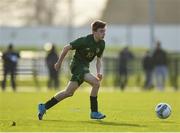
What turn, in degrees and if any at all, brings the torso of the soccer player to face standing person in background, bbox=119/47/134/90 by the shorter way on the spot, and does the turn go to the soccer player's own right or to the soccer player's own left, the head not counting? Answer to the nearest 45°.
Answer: approximately 135° to the soccer player's own left

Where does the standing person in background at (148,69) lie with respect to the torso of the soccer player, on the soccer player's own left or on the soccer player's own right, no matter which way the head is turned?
on the soccer player's own left

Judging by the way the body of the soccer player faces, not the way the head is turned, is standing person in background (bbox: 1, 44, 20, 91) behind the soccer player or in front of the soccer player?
behind

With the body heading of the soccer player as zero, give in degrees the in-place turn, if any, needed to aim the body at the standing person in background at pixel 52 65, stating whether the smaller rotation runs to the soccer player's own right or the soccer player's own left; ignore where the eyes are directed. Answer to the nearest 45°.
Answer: approximately 135° to the soccer player's own left

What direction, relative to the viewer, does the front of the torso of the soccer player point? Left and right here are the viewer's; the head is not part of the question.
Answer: facing the viewer and to the right of the viewer
